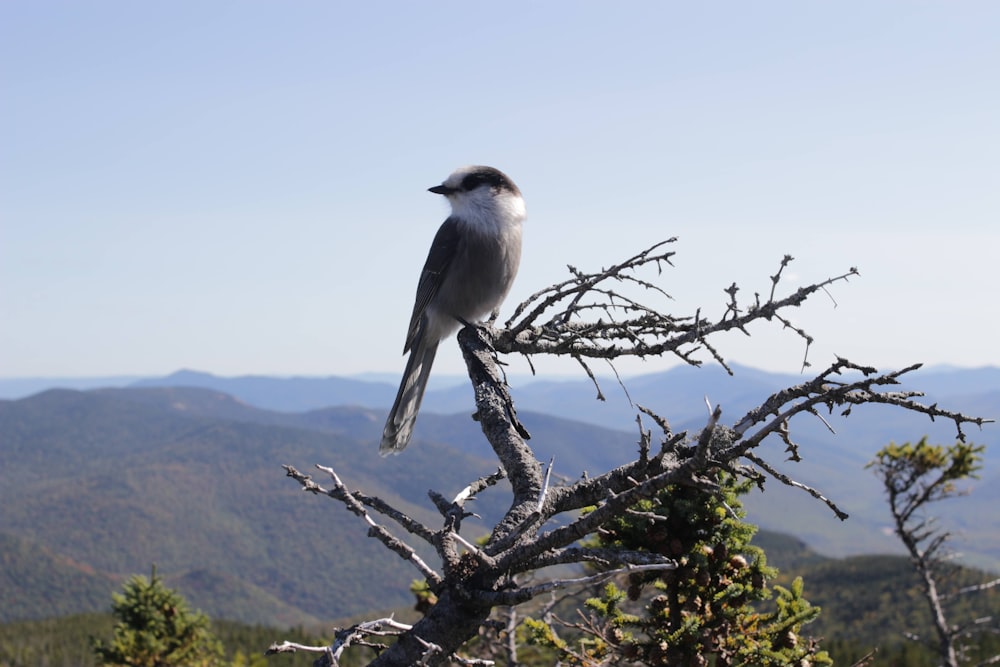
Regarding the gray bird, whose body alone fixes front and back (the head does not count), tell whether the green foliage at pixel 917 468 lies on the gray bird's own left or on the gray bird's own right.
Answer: on the gray bird's own left

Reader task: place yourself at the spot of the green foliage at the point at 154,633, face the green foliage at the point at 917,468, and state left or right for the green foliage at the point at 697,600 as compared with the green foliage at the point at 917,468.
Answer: right

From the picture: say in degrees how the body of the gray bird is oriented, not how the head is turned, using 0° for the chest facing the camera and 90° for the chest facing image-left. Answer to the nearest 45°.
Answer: approximately 315°
